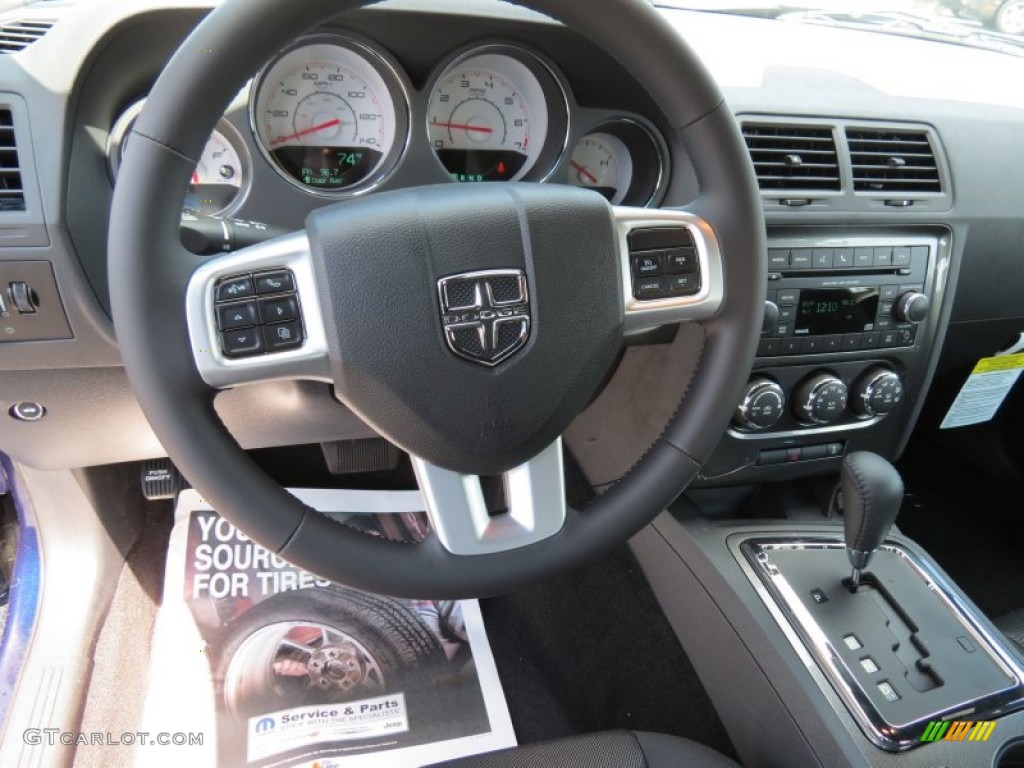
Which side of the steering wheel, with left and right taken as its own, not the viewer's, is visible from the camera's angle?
front

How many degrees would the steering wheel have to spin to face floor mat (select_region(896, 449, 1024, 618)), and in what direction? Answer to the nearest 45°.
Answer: approximately 135° to its left

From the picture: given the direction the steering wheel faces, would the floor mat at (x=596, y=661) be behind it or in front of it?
behind

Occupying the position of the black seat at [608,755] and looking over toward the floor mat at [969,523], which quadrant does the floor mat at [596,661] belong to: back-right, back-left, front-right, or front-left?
front-left

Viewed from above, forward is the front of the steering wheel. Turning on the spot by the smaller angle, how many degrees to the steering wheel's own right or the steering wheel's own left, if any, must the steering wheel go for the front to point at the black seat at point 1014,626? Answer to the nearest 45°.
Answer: approximately 135° to the steering wheel's own left

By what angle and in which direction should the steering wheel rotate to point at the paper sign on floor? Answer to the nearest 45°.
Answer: approximately 180°
